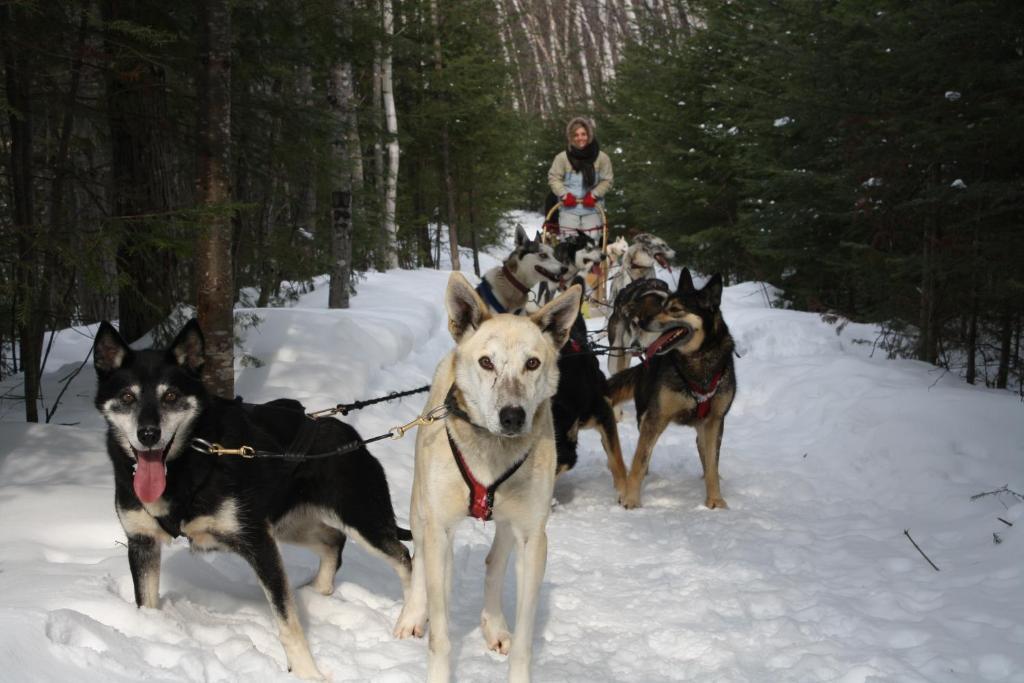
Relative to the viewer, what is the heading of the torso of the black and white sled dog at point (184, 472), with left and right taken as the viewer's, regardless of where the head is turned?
facing the viewer and to the left of the viewer

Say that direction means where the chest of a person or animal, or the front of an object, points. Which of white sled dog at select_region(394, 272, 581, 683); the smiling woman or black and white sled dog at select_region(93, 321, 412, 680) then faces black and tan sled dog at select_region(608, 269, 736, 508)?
the smiling woman

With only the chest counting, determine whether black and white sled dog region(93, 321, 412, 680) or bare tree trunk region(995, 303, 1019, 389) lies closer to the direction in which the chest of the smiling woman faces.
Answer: the black and white sled dog

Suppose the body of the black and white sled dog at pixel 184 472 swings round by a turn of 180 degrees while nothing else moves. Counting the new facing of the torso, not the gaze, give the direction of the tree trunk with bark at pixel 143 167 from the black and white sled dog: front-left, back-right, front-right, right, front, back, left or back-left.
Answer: front-left

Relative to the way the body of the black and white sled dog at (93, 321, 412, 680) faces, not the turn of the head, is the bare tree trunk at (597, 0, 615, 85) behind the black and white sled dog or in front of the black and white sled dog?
behind

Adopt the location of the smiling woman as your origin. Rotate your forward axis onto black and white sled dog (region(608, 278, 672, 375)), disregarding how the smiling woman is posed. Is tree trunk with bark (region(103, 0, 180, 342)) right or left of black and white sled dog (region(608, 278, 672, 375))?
right

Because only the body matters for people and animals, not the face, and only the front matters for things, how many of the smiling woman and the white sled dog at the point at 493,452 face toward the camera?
2

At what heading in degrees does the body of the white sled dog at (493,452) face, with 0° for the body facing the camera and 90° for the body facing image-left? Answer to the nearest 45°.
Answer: approximately 0°

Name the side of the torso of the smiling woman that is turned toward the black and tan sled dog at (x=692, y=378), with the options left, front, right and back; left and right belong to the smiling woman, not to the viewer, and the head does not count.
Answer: front

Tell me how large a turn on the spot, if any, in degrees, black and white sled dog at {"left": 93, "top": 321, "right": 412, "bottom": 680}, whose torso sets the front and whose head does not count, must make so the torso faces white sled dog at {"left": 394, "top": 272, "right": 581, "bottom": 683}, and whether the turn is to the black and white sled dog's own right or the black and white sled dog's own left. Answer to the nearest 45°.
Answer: approximately 135° to the black and white sled dog's own left

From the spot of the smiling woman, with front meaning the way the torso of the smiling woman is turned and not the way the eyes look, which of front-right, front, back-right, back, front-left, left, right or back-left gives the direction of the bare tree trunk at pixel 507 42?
back

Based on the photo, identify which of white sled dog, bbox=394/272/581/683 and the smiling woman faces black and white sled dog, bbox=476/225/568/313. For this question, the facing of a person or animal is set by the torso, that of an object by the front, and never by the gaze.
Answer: the smiling woman

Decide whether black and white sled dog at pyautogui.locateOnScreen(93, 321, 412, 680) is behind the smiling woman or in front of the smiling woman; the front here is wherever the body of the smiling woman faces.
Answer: in front
